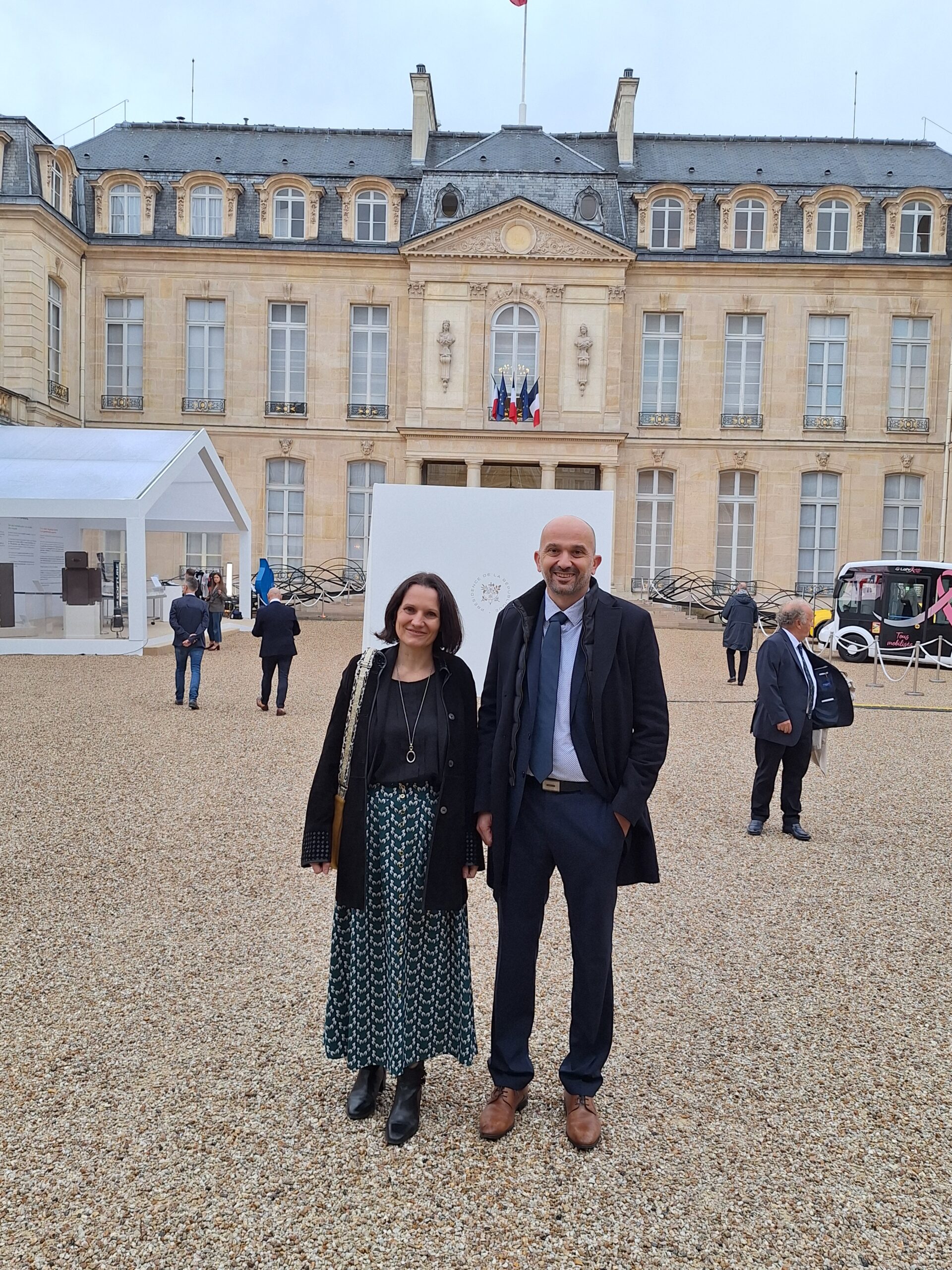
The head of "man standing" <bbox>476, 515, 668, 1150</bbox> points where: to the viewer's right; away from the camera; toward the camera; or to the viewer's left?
toward the camera

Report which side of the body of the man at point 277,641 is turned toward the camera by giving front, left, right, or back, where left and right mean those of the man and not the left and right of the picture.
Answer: back

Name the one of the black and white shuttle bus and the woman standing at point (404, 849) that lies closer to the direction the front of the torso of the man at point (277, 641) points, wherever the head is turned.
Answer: the black and white shuttle bus

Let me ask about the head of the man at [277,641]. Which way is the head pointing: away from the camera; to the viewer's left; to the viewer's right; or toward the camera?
away from the camera

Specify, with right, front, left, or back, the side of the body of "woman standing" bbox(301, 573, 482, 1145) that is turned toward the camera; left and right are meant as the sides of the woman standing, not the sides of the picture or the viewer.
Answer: front

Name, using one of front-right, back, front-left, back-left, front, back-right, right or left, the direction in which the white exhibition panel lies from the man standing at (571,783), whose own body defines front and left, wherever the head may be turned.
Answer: back

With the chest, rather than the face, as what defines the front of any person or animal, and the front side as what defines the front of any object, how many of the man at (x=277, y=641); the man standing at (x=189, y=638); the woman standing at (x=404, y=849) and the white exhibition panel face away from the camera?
2

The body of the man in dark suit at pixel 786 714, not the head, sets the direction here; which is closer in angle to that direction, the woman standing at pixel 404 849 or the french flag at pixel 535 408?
the woman standing

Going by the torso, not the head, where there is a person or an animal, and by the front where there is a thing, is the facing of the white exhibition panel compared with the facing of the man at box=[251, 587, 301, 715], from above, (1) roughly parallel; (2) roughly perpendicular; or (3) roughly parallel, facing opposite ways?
roughly parallel, facing opposite ways

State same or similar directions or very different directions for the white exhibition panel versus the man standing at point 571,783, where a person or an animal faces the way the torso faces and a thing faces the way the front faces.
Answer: same or similar directions

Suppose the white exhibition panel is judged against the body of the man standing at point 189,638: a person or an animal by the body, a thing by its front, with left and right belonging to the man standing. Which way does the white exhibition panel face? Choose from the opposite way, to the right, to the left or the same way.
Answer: the opposite way

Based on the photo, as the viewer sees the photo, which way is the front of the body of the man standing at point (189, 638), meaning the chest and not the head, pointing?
away from the camera
